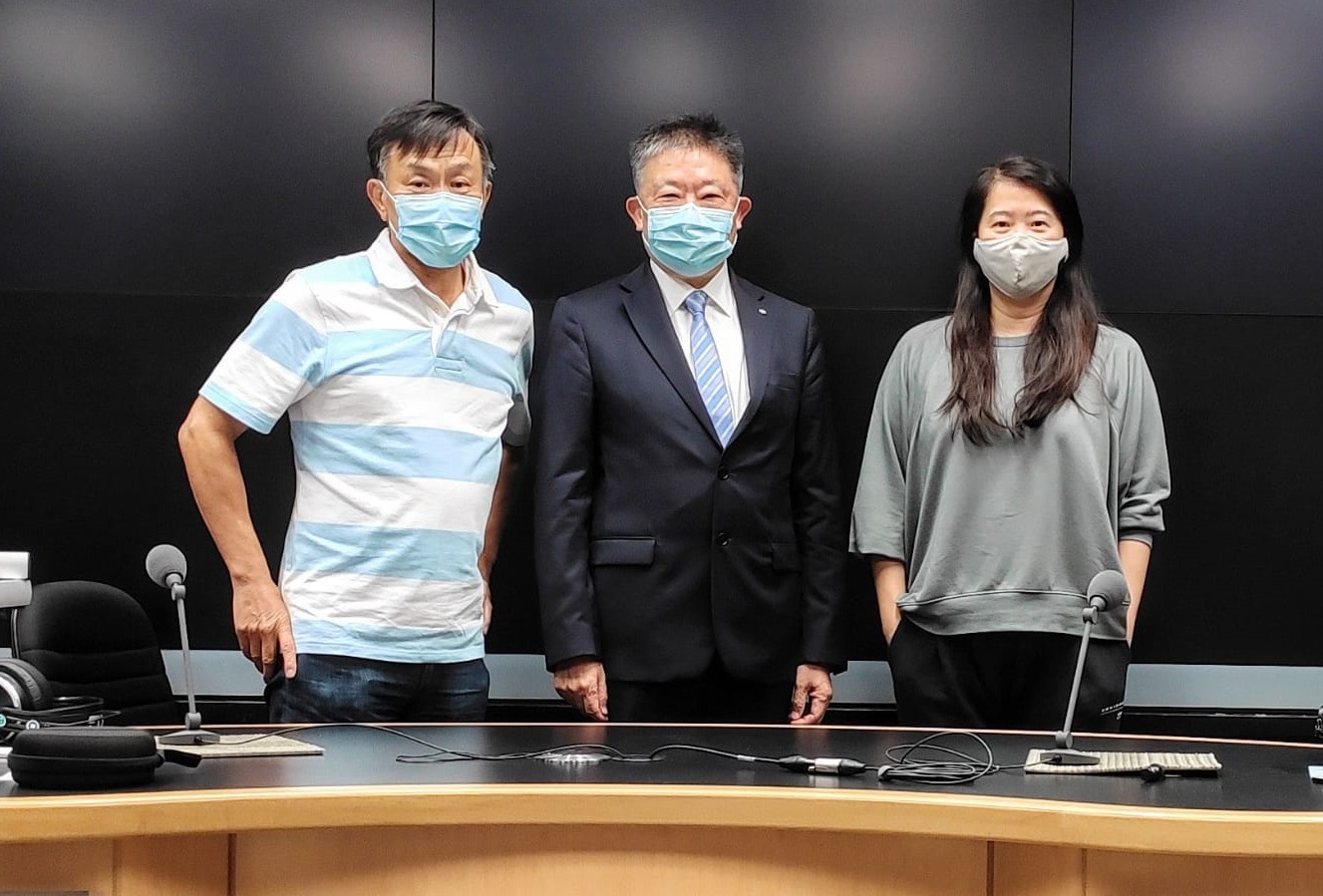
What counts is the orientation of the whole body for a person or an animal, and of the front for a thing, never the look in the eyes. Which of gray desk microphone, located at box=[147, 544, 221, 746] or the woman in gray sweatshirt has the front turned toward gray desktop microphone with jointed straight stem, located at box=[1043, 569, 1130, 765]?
the woman in gray sweatshirt

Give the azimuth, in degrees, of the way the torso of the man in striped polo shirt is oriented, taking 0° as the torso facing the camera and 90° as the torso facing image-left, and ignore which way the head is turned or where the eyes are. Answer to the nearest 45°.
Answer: approximately 315°

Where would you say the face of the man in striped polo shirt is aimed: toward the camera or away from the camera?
toward the camera

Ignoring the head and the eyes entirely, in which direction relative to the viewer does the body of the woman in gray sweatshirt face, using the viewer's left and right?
facing the viewer

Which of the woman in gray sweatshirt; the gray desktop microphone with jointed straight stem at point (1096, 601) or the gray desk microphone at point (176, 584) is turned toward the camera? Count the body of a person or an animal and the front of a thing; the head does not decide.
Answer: the woman in gray sweatshirt

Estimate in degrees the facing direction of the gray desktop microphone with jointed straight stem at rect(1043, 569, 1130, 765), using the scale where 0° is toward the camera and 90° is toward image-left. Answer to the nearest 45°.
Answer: approximately 225°

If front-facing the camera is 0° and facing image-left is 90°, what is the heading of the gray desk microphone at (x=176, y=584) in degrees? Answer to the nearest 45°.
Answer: approximately 135°

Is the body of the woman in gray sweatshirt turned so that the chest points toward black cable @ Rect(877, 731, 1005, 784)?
yes

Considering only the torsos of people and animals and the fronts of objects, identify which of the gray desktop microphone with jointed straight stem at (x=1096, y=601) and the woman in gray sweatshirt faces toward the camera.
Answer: the woman in gray sweatshirt

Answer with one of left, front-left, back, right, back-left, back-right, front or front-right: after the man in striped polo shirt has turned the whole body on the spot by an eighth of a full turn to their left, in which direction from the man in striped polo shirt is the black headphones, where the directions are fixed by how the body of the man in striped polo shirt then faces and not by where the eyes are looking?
back-right

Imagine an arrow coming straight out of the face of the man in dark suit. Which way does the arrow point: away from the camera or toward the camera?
toward the camera

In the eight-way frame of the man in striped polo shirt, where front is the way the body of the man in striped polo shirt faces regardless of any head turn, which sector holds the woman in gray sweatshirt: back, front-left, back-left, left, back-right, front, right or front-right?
front-left

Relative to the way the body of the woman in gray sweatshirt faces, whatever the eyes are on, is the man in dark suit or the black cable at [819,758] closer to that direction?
the black cable

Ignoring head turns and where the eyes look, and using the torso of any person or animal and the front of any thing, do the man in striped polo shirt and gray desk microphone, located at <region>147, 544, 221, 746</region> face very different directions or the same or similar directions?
very different directions

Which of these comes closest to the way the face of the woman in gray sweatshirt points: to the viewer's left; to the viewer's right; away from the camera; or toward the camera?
toward the camera
